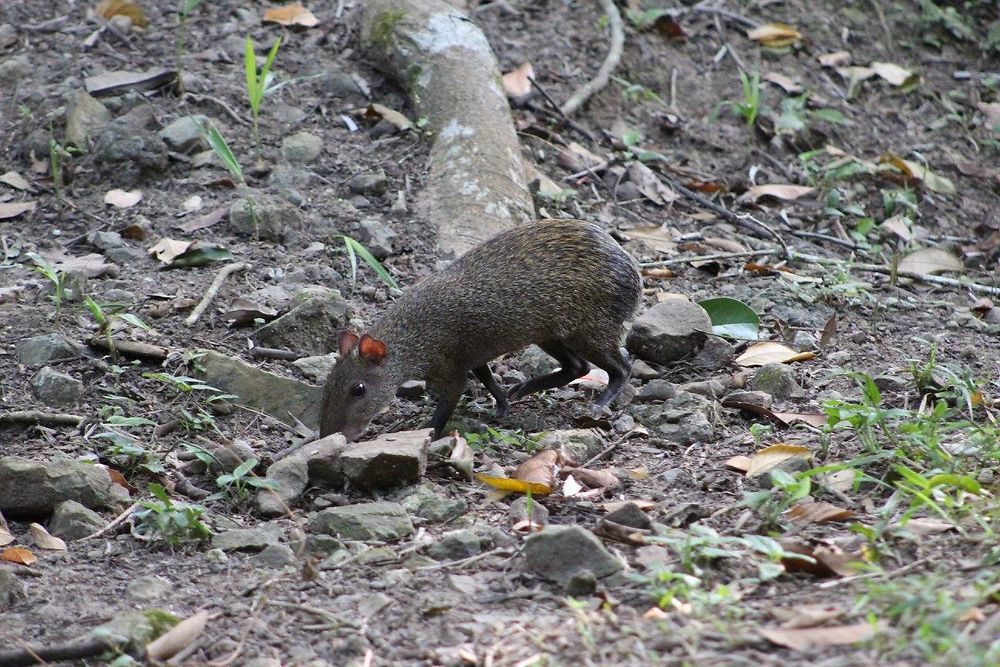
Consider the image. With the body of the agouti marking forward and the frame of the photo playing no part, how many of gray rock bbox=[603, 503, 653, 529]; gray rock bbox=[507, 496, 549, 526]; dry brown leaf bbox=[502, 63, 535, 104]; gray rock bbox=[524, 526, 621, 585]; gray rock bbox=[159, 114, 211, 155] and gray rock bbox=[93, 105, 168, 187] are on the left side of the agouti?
3

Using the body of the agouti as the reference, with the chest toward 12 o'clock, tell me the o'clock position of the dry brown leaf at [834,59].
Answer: The dry brown leaf is roughly at 4 o'clock from the agouti.

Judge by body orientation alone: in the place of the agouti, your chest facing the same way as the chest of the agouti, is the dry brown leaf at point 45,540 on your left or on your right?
on your left

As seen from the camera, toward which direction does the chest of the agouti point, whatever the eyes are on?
to the viewer's left

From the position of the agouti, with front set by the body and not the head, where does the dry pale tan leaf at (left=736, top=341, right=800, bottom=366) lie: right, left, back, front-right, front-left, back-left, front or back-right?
back

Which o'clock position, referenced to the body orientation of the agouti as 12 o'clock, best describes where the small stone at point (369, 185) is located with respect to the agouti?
The small stone is roughly at 2 o'clock from the agouti.

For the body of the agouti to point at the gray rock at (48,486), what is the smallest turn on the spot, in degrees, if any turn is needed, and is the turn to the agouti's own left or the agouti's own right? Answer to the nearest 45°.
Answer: approximately 45° to the agouti's own left

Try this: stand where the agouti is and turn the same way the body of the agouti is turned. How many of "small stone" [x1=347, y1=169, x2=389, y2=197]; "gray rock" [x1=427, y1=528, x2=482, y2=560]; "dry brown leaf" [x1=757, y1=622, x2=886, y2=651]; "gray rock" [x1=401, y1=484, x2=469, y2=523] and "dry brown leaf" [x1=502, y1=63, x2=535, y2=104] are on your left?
3

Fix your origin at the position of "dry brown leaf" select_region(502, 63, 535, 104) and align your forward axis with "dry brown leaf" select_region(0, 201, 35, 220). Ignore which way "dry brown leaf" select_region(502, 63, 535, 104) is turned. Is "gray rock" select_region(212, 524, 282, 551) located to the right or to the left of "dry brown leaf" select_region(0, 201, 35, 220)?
left

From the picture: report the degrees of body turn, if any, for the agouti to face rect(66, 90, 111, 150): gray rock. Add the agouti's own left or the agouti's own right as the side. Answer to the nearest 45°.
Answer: approximately 45° to the agouti's own right

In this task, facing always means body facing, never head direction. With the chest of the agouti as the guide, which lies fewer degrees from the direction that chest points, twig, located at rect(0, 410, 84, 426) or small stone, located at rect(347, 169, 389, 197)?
the twig

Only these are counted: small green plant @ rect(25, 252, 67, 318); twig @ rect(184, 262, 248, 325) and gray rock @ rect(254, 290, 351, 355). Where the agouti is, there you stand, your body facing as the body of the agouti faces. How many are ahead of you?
3

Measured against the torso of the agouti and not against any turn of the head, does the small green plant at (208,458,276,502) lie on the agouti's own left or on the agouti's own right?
on the agouti's own left

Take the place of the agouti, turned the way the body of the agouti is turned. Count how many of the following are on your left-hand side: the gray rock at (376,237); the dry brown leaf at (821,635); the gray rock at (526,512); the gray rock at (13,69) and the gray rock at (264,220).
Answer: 2

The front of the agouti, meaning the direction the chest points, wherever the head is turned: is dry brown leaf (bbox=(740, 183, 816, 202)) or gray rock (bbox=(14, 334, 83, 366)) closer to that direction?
the gray rock

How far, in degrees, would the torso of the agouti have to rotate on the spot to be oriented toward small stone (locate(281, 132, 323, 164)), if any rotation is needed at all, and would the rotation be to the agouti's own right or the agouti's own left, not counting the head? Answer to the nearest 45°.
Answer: approximately 45° to the agouti's own right

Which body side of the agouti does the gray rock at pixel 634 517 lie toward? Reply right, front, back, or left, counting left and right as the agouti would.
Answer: left
